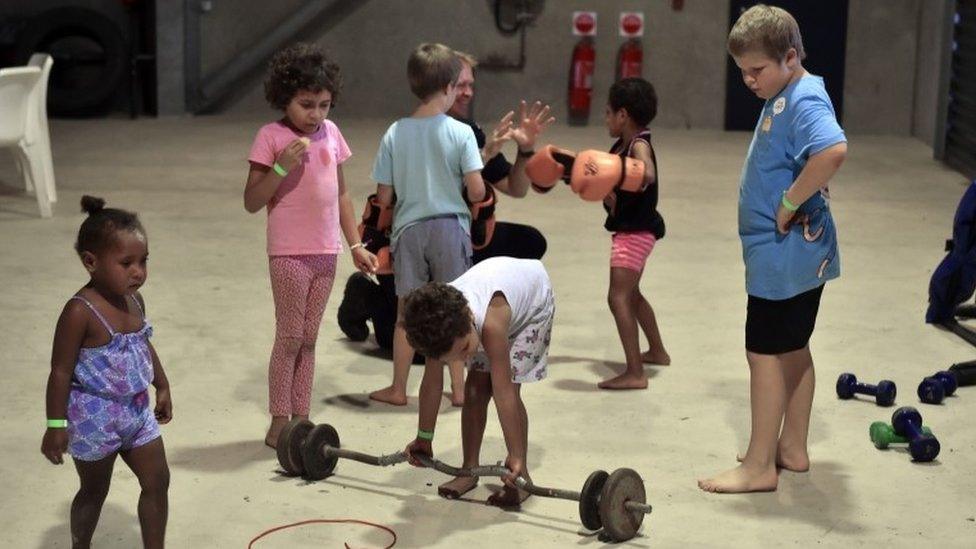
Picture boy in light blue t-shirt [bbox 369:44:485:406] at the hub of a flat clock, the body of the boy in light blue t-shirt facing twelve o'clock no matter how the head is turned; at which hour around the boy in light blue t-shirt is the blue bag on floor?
The blue bag on floor is roughly at 2 o'clock from the boy in light blue t-shirt.

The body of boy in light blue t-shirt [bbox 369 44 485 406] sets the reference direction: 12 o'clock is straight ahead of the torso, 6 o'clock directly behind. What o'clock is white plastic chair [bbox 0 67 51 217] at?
The white plastic chair is roughly at 11 o'clock from the boy in light blue t-shirt.

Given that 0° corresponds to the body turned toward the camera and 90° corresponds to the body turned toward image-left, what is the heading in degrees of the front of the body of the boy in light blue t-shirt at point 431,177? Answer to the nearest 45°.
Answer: approximately 180°

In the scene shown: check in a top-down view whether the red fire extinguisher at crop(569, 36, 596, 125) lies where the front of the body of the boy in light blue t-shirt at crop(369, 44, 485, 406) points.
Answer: yes

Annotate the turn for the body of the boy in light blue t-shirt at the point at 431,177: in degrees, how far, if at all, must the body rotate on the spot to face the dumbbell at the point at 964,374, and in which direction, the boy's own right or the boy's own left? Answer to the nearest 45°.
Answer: approximately 90° to the boy's own right

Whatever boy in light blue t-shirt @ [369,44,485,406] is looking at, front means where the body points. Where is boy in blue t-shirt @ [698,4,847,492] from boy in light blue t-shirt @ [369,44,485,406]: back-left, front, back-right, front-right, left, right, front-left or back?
back-right

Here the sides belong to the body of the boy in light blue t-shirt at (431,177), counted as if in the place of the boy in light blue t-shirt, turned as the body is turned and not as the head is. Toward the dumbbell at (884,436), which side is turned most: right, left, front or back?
right

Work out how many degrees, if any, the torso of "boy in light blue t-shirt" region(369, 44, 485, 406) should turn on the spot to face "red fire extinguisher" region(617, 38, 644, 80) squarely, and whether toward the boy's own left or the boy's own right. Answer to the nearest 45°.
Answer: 0° — they already face it
